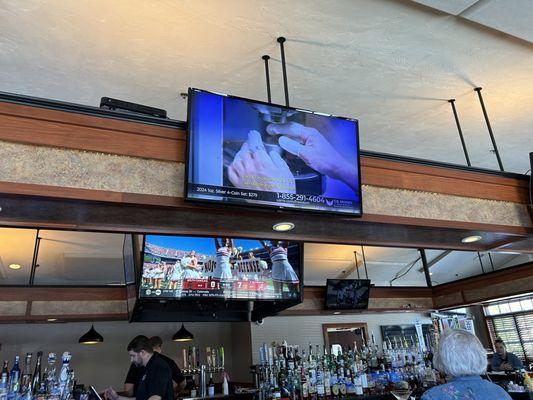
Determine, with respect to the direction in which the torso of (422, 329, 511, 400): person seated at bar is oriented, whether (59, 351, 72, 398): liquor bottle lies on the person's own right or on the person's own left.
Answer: on the person's own left

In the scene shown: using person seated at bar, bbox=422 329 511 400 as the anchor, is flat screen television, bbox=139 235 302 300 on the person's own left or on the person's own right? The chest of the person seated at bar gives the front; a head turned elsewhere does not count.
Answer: on the person's own left

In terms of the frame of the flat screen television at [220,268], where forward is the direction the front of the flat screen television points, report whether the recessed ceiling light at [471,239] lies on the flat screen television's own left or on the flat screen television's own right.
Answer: on the flat screen television's own left

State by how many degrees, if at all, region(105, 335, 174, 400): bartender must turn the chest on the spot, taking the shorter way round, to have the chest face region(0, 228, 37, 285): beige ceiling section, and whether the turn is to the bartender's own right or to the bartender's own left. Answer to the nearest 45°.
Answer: approximately 45° to the bartender's own right

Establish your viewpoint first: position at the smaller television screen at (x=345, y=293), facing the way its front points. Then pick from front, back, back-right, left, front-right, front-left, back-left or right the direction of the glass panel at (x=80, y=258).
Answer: right

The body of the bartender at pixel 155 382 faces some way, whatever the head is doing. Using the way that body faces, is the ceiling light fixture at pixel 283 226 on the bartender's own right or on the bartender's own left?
on the bartender's own left

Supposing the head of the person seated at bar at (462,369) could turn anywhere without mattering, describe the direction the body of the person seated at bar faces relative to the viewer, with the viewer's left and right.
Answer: facing away from the viewer

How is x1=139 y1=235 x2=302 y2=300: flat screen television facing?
toward the camera

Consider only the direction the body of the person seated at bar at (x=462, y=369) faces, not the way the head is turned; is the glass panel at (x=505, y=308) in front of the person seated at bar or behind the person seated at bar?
in front

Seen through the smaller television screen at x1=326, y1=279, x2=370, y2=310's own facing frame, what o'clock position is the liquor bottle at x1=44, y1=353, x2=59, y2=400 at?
The liquor bottle is roughly at 1 o'clock from the smaller television screen.

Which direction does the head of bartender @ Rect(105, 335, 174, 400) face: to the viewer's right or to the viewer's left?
to the viewer's left

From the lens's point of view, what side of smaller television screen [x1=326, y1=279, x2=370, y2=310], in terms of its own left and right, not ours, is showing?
front

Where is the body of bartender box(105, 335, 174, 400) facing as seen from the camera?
to the viewer's left

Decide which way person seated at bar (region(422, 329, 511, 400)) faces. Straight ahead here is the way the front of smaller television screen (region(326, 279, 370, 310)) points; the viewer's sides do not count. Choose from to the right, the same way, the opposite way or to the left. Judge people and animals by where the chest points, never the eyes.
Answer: the opposite way

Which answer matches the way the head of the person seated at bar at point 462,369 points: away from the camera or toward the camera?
away from the camera

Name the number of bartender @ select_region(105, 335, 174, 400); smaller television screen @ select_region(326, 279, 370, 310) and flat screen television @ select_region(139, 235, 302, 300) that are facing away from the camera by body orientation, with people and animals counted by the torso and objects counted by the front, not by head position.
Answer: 0

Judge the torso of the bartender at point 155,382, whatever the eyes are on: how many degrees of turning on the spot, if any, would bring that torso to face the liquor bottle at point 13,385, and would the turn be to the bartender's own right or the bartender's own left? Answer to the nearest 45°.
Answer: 0° — they already face it
